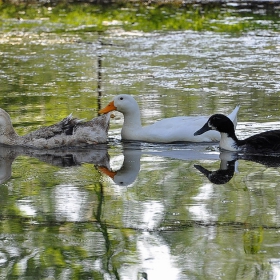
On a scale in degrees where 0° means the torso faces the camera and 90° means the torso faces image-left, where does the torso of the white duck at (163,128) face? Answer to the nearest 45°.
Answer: approximately 90°

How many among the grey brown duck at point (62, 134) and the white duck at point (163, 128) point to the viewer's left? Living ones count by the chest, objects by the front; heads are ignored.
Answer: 2

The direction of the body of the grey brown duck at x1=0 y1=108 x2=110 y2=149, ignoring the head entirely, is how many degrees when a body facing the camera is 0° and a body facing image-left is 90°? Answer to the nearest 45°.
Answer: approximately 90°

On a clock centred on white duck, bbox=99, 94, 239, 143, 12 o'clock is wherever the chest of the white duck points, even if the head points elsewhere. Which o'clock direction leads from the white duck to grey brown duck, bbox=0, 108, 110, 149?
The grey brown duck is roughly at 12 o'clock from the white duck.

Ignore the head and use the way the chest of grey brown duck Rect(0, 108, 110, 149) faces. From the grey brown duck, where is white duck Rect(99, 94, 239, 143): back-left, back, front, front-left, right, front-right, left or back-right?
back
